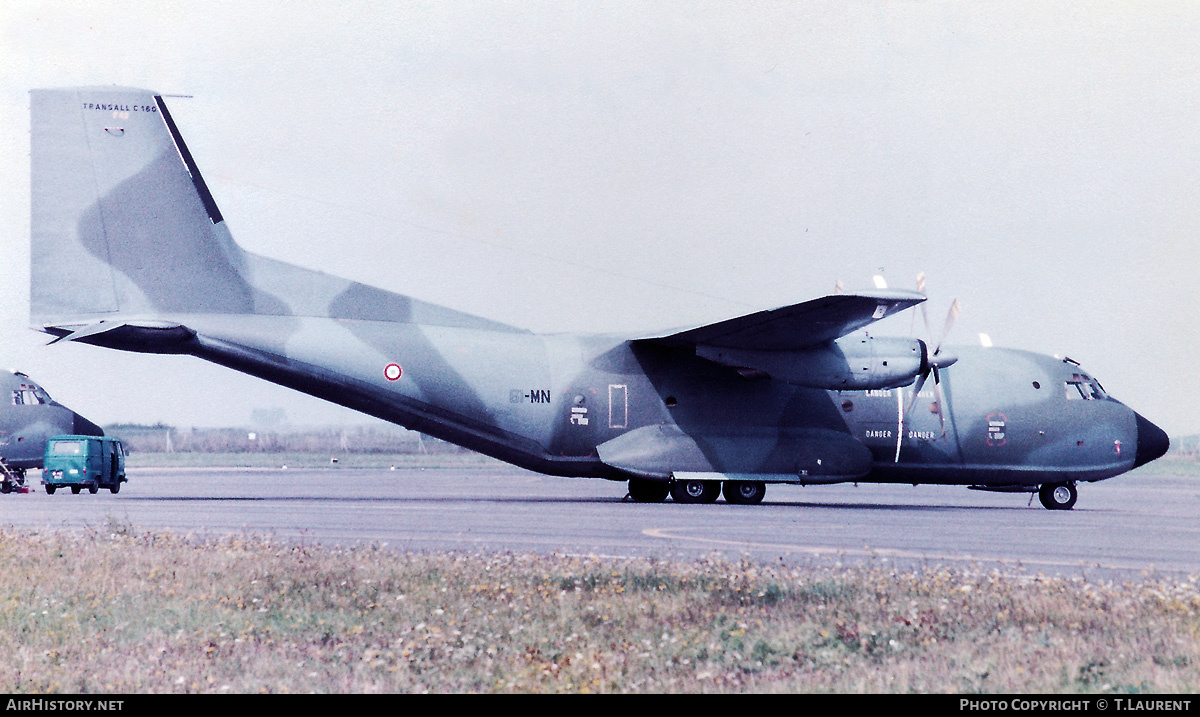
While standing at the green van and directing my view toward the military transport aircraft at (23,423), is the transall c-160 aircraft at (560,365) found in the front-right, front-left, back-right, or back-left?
back-right

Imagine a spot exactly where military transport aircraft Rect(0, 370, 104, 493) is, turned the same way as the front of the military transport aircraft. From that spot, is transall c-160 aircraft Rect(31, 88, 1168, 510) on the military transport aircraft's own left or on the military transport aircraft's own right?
on the military transport aircraft's own right

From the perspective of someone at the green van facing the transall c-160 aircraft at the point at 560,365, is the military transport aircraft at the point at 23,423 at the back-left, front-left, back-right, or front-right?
back-left

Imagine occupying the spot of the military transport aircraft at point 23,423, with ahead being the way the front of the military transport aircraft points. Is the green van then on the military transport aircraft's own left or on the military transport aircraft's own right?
on the military transport aircraft's own right

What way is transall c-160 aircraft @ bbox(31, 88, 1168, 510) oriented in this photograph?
to the viewer's right

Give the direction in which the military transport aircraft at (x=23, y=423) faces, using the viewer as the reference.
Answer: facing to the right of the viewer

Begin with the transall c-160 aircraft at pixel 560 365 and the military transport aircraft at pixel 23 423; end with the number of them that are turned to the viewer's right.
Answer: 2

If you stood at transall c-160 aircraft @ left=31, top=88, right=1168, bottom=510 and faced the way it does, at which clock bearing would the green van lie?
The green van is roughly at 7 o'clock from the transall c-160 aircraft.

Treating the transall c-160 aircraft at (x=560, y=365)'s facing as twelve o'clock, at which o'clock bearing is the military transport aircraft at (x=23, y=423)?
The military transport aircraft is roughly at 7 o'clock from the transall c-160 aircraft.
